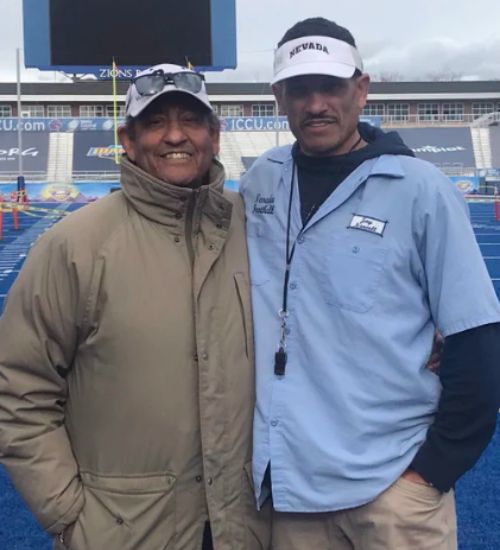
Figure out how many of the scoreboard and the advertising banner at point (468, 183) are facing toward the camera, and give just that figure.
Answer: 2

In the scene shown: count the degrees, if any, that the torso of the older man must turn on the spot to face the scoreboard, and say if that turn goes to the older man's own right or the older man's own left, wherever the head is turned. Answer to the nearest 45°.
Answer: approximately 135° to the older man's own left

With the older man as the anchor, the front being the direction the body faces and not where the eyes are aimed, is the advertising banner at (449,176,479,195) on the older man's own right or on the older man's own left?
on the older man's own left

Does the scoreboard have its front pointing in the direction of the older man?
yes

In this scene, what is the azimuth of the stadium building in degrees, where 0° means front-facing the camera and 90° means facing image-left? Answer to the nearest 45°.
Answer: approximately 0°

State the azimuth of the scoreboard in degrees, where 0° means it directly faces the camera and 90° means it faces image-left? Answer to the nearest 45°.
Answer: approximately 0°
